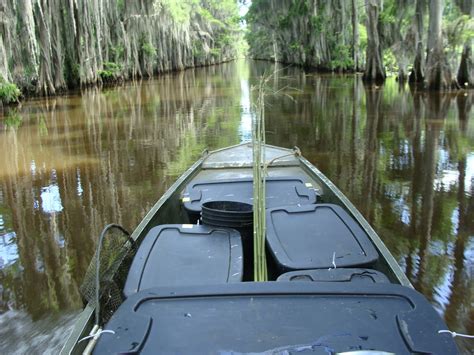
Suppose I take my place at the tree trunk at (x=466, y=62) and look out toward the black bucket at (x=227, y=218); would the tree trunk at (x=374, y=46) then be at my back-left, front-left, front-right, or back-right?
back-right

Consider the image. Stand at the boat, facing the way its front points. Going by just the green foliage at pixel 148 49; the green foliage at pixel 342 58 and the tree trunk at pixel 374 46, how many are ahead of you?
3

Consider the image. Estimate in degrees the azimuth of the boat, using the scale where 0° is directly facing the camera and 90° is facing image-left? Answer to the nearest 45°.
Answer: approximately 180°

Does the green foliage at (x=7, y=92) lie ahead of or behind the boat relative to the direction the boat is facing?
ahead

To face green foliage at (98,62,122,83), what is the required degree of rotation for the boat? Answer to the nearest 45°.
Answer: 0° — it already faces it

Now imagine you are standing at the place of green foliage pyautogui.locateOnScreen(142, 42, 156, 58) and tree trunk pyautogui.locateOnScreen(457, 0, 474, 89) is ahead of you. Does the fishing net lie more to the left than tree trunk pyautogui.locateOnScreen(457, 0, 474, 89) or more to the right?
right

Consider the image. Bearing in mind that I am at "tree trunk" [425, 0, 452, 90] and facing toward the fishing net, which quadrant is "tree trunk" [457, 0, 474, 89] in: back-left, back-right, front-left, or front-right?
back-left

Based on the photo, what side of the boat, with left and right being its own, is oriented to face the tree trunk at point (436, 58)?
front

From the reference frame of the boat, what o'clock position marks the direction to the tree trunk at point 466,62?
The tree trunk is roughly at 1 o'clock from the boat.

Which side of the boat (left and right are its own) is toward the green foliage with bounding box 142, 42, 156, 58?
front
